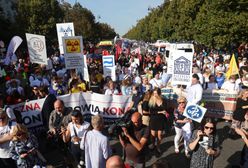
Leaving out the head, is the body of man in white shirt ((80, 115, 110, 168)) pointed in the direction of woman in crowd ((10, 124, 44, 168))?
no

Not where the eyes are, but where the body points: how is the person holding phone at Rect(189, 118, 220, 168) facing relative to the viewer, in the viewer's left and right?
facing the viewer

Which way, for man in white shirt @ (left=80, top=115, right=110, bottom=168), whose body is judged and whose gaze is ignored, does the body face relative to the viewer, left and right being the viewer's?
facing away from the viewer

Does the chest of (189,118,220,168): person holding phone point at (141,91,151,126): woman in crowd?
no

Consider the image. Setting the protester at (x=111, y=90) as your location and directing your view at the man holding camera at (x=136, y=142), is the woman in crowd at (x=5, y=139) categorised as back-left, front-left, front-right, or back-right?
front-right

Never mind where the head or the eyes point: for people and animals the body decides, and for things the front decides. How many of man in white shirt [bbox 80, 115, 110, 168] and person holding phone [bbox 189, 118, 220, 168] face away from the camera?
1

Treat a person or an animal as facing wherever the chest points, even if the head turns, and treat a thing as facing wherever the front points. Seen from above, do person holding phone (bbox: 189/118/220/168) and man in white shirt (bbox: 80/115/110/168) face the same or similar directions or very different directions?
very different directions

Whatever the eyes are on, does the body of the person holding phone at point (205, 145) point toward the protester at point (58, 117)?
no

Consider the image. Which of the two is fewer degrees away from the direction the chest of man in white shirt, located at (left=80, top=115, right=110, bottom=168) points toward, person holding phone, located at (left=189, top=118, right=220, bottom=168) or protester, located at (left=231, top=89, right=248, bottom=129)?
the protester

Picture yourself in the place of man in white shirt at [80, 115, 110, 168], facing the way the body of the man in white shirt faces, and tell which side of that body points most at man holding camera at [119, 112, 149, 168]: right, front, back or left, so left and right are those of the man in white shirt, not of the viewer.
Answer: right
